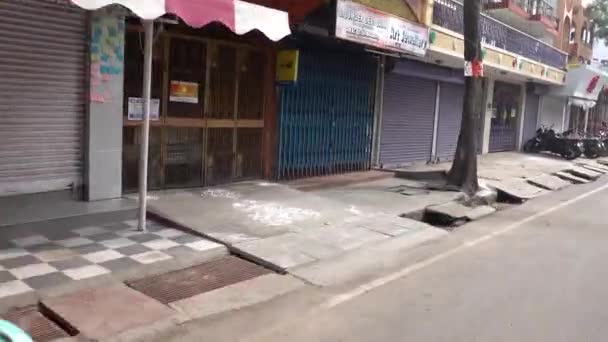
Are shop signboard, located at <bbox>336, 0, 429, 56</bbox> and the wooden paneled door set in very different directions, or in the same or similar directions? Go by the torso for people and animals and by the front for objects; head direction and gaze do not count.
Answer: same or similar directions

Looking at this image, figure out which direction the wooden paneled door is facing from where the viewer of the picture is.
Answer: facing the viewer and to the right of the viewer

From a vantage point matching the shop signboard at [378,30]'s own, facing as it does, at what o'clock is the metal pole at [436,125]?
The metal pole is roughly at 8 o'clock from the shop signboard.

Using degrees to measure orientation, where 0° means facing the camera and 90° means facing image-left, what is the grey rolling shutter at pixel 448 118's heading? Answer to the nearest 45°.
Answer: approximately 315°

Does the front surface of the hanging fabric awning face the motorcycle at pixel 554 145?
no

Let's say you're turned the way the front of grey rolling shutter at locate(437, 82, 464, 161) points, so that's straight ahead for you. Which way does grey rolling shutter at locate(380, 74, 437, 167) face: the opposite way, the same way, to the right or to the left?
the same way

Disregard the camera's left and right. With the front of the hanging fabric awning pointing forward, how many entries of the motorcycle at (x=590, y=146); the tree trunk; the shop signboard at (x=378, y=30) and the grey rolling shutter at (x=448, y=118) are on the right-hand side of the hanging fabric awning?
0

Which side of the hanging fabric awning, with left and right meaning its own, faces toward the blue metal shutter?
left

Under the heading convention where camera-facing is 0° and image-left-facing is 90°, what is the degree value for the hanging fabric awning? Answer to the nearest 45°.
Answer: approximately 315°

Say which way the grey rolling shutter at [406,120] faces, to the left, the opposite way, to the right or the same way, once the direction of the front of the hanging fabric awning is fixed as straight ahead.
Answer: the same way

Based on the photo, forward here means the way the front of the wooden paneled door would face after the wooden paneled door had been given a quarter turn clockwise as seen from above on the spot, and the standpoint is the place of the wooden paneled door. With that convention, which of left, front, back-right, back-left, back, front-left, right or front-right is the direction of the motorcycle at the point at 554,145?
back

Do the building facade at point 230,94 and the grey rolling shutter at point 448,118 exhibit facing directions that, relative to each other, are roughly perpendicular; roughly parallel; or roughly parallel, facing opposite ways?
roughly parallel

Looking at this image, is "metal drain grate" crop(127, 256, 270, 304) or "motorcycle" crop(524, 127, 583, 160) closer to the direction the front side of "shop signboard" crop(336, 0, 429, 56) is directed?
the metal drain grate

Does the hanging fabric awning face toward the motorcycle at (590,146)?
no

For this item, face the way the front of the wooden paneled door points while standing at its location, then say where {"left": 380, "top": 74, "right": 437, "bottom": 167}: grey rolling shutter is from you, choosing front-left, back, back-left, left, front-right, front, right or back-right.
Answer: left

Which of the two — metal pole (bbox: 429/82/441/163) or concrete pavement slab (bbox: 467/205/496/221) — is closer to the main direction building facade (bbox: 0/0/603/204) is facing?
the concrete pavement slab

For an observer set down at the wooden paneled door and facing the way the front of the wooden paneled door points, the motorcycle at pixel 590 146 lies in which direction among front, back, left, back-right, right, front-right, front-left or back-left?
left

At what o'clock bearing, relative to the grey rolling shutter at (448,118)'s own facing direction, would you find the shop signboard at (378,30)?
The shop signboard is roughly at 2 o'clock from the grey rolling shutter.

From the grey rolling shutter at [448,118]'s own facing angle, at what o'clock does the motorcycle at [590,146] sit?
The motorcycle is roughly at 9 o'clock from the grey rolling shutter.

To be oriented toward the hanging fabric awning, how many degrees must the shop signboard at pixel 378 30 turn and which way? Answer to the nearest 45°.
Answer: approximately 45° to its right

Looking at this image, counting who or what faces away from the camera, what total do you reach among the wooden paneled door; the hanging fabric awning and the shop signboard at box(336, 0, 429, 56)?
0

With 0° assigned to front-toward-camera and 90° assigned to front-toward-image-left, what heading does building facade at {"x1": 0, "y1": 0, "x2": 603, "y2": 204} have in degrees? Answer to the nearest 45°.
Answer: approximately 315°
